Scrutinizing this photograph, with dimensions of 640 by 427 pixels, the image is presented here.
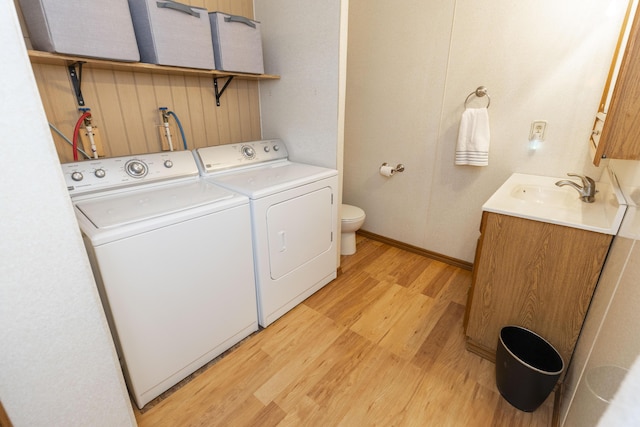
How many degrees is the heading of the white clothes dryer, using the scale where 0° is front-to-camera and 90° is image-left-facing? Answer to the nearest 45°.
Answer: approximately 315°

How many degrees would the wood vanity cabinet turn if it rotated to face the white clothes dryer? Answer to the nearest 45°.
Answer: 0° — it already faces it

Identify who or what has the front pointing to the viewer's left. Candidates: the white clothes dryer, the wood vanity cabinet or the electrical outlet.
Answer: the wood vanity cabinet

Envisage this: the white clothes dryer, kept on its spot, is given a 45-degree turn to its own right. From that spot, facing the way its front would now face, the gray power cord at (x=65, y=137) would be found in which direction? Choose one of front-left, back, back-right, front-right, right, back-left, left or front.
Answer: right

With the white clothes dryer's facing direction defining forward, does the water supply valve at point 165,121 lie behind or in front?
behind

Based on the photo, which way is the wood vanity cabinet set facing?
to the viewer's left

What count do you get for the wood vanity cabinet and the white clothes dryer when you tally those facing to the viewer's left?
1

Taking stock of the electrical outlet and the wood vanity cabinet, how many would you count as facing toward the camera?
1

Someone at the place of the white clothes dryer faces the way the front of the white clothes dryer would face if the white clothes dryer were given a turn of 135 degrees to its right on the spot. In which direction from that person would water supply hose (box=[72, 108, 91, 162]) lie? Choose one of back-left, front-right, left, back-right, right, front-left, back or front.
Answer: front

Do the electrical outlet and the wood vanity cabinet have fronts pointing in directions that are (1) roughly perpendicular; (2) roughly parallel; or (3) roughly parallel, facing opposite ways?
roughly perpendicular

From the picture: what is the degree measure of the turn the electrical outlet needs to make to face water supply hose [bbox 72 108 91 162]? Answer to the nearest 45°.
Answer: approximately 45° to its right

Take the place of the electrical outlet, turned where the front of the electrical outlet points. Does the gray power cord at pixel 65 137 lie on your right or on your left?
on your right
